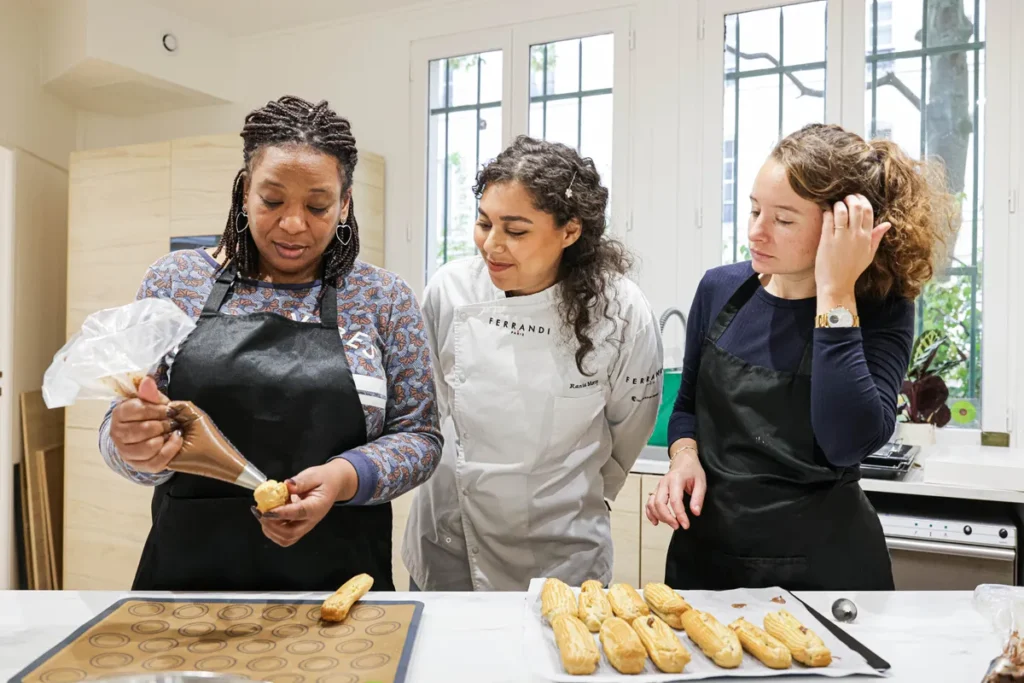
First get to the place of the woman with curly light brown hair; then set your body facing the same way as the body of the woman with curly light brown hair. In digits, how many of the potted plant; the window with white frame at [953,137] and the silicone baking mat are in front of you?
1

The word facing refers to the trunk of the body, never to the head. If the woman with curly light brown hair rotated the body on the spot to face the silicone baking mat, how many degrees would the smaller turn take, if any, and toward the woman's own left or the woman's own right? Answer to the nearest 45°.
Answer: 0° — they already face it

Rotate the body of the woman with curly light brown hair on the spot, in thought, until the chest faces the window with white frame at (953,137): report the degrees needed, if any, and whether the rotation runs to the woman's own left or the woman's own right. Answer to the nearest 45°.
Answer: approximately 135° to the woman's own right

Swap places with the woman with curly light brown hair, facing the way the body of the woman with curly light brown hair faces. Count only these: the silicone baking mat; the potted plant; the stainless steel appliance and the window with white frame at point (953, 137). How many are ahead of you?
1

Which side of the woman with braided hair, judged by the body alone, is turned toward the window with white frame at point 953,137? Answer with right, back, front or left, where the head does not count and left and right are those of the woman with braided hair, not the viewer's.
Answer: left

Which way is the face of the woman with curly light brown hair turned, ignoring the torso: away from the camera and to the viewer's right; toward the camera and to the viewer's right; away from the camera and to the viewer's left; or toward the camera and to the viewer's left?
toward the camera and to the viewer's left

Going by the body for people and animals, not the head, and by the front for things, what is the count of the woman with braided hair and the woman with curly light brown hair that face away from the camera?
0

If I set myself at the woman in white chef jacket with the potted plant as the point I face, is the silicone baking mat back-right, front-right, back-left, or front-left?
back-right

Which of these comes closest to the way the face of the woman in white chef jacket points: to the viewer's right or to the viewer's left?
to the viewer's left
